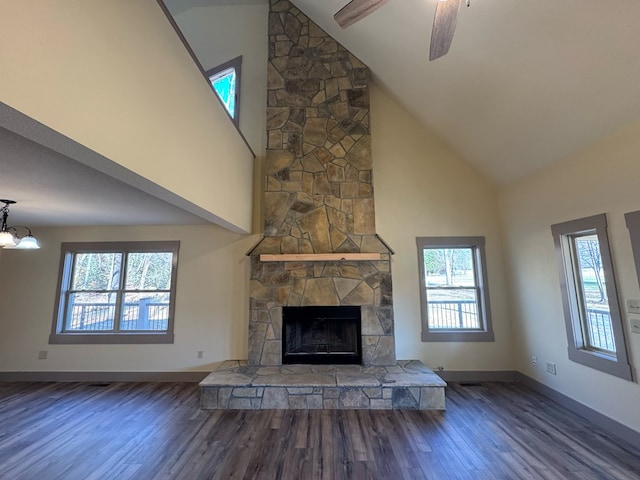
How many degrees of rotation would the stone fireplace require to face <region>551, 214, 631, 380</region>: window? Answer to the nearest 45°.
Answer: approximately 90° to its left

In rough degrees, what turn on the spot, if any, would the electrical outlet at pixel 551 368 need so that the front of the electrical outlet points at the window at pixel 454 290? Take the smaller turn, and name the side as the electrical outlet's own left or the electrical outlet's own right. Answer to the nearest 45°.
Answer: approximately 45° to the electrical outlet's own right

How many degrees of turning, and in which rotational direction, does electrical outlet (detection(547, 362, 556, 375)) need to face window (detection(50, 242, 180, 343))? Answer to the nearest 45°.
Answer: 0° — it already faces it

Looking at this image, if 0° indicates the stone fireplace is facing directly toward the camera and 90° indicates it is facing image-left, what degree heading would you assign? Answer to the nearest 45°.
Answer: approximately 0°

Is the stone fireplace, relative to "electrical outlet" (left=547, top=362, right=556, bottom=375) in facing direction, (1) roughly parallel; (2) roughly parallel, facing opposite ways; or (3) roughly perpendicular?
roughly perpendicular

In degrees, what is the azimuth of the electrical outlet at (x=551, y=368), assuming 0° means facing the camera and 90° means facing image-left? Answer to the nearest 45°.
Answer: approximately 45°

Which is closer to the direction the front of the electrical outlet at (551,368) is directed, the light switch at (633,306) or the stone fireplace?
the stone fireplace
